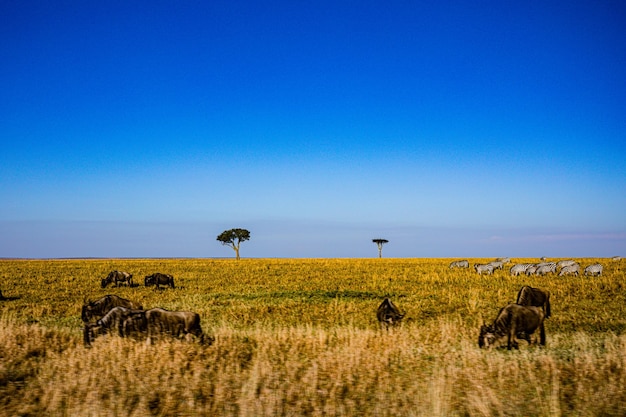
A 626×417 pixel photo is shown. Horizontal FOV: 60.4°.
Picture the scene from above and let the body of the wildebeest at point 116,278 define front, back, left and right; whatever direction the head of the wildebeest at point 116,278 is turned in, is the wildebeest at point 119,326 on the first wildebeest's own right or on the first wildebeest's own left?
on the first wildebeest's own left

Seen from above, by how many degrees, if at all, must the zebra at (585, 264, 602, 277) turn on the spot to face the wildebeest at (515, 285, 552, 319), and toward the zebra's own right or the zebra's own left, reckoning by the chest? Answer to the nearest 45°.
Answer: approximately 90° to the zebra's own left

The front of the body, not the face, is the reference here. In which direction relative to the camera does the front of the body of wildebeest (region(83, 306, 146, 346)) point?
to the viewer's left

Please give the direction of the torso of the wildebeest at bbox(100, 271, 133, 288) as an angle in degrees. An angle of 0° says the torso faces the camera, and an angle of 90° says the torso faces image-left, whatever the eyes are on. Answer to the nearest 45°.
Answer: approximately 90°

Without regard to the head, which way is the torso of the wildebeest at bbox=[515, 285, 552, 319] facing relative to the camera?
to the viewer's left

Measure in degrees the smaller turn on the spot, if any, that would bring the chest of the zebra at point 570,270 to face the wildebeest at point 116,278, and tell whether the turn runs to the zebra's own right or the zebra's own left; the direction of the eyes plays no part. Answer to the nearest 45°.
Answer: approximately 45° to the zebra's own left

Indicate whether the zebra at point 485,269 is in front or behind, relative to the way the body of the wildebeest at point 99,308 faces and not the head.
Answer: behind

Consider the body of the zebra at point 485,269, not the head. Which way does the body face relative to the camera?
to the viewer's left

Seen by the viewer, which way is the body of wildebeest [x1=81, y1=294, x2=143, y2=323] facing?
to the viewer's left
